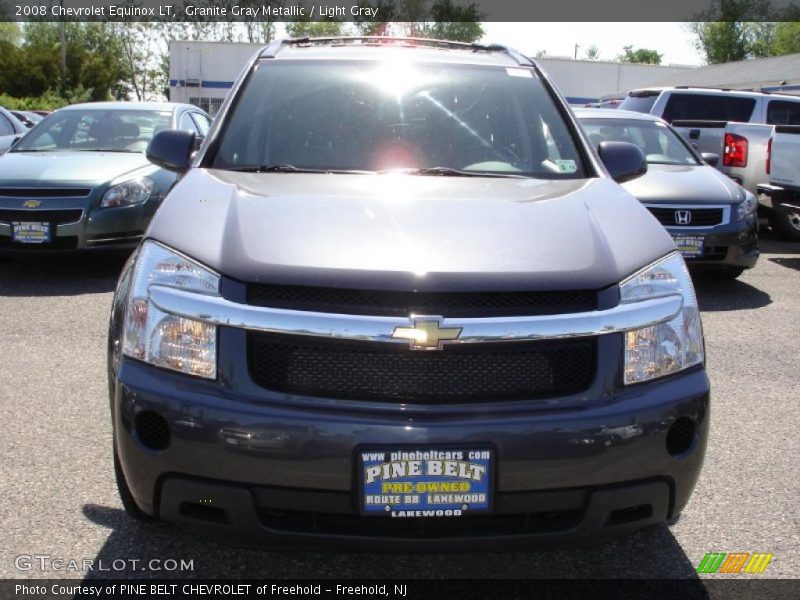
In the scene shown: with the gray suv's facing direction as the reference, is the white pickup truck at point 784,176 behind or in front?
behind

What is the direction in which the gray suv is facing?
toward the camera

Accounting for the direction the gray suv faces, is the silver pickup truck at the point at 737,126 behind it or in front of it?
behind

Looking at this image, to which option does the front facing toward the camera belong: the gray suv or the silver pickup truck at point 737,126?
the gray suv

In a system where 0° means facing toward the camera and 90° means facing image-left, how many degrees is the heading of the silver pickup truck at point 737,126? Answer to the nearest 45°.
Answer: approximately 225°

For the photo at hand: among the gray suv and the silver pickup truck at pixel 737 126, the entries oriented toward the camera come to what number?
1

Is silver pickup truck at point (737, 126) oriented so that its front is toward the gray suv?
no
